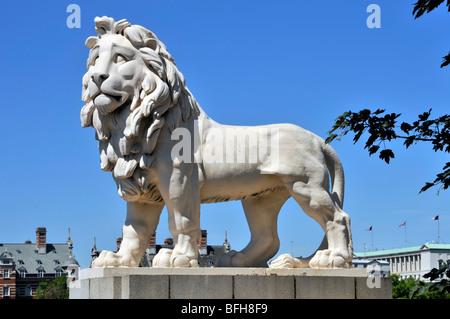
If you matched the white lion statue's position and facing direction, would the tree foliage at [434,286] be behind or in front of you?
behind

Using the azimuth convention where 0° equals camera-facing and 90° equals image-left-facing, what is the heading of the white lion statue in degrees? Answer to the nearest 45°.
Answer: approximately 90°
